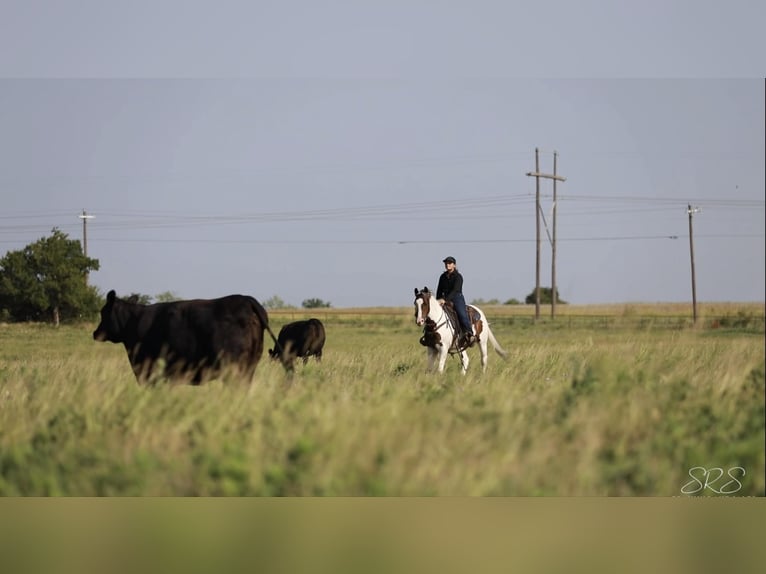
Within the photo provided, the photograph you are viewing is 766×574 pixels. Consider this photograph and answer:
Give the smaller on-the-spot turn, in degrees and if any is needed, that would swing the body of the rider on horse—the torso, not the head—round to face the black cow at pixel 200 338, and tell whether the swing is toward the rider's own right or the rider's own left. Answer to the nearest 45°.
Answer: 0° — they already face it

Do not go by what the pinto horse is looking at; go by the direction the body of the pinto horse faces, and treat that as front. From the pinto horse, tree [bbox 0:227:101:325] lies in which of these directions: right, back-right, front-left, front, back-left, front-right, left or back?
right

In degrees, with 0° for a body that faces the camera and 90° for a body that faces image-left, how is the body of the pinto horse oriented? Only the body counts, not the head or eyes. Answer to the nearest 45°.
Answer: approximately 45°

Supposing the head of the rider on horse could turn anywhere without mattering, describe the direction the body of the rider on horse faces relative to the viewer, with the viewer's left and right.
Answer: facing the viewer and to the left of the viewer

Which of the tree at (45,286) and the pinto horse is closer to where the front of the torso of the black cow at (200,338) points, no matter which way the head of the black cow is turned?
the tree

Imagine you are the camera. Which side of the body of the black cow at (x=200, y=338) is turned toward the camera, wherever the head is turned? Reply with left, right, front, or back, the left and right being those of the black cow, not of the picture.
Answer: left

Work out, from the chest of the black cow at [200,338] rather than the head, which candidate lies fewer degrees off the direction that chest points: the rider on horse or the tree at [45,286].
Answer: the tree

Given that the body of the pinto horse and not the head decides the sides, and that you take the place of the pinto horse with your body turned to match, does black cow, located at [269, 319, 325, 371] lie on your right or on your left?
on your right

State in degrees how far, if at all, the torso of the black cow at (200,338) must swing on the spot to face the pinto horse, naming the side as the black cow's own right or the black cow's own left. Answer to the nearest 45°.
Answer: approximately 135° to the black cow's own right

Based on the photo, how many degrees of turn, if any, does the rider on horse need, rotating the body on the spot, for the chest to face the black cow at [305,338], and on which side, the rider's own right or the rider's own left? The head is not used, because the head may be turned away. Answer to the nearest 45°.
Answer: approximately 45° to the rider's own right

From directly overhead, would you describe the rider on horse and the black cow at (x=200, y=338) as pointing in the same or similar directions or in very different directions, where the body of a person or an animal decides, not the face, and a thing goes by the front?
same or similar directions

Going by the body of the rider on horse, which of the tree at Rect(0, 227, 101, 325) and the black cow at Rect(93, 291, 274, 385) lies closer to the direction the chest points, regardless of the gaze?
the black cow

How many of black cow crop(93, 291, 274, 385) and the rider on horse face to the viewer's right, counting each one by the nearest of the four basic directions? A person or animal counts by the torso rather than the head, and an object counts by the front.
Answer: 0

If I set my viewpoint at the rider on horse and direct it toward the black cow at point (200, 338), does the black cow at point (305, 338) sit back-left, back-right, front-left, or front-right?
front-right
